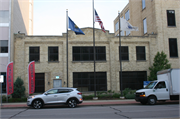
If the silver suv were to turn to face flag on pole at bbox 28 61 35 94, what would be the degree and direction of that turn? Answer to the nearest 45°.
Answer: approximately 90° to its right

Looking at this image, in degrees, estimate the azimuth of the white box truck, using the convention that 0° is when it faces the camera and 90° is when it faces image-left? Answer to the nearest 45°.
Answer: approximately 45°

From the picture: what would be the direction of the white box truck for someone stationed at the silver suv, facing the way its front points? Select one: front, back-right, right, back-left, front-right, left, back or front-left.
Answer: back

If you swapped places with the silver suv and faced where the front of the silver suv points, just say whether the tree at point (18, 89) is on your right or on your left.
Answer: on your right

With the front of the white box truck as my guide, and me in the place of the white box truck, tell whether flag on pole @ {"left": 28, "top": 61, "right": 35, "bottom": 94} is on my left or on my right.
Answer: on my right

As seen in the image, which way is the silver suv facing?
to the viewer's left

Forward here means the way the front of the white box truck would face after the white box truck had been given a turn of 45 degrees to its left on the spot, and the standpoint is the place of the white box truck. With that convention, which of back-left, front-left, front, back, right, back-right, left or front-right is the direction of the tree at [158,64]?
back
